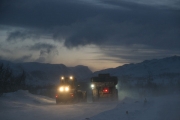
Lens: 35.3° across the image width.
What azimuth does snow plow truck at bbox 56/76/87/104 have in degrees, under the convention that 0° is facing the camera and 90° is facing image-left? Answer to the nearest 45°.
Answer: approximately 45°
